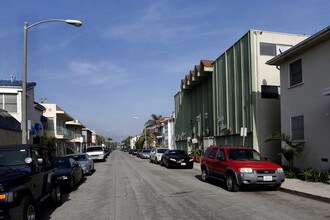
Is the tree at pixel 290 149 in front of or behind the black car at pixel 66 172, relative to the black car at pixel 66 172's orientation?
behind

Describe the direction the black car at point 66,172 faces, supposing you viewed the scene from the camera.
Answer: facing the viewer and to the left of the viewer

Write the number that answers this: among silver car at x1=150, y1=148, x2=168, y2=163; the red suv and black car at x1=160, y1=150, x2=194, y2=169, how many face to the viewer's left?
0

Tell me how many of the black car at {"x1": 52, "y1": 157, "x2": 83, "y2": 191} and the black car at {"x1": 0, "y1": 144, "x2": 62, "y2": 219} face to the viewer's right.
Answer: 0

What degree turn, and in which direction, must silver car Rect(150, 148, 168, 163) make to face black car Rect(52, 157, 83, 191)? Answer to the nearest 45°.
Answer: approximately 45° to its right

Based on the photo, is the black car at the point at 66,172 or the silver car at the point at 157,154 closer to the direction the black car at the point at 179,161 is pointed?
the black car

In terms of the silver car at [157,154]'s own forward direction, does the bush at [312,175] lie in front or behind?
in front

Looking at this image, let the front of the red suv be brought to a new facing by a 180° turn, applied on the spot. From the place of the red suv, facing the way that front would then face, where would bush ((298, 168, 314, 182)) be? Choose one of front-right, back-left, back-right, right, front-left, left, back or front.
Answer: right

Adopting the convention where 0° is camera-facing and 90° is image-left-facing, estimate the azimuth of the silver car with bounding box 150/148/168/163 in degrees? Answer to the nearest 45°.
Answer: approximately 315°

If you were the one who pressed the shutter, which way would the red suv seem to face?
facing the viewer and to the right of the viewer

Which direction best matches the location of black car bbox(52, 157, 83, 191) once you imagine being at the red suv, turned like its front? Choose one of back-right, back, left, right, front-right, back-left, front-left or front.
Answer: back-right

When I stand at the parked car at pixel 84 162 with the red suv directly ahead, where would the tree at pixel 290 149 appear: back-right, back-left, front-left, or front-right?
front-left
